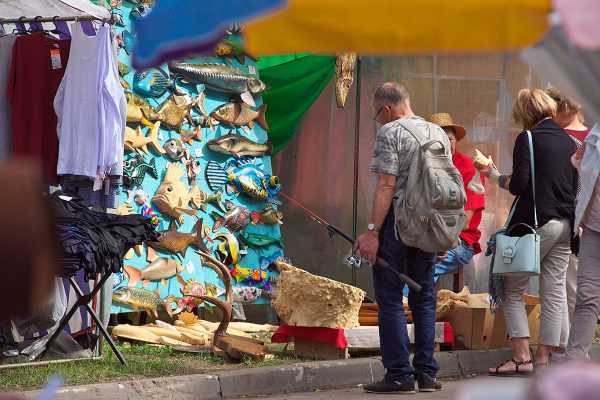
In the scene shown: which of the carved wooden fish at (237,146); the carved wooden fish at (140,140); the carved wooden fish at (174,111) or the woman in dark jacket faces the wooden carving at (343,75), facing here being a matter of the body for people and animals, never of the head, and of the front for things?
the woman in dark jacket

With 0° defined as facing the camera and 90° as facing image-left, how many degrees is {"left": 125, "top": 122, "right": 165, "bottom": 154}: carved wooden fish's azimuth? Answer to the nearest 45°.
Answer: approximately 90°

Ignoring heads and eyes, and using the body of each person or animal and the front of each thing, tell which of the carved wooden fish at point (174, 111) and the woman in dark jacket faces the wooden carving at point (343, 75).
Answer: the woman in dark jacket

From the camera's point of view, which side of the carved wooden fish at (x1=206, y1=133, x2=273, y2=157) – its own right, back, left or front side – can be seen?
left

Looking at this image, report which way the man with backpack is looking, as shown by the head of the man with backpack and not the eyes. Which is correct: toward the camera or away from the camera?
away from the camera

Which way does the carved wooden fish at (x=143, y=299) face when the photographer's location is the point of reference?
facing to the left of the viewer

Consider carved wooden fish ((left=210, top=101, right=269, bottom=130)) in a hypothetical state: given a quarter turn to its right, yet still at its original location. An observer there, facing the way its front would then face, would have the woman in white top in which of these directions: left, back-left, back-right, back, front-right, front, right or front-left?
back-right

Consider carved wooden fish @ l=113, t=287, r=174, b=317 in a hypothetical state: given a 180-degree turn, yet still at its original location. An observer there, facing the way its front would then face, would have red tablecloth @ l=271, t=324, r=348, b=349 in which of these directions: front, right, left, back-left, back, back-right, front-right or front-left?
front-right

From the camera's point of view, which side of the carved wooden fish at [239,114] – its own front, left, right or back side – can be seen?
left
